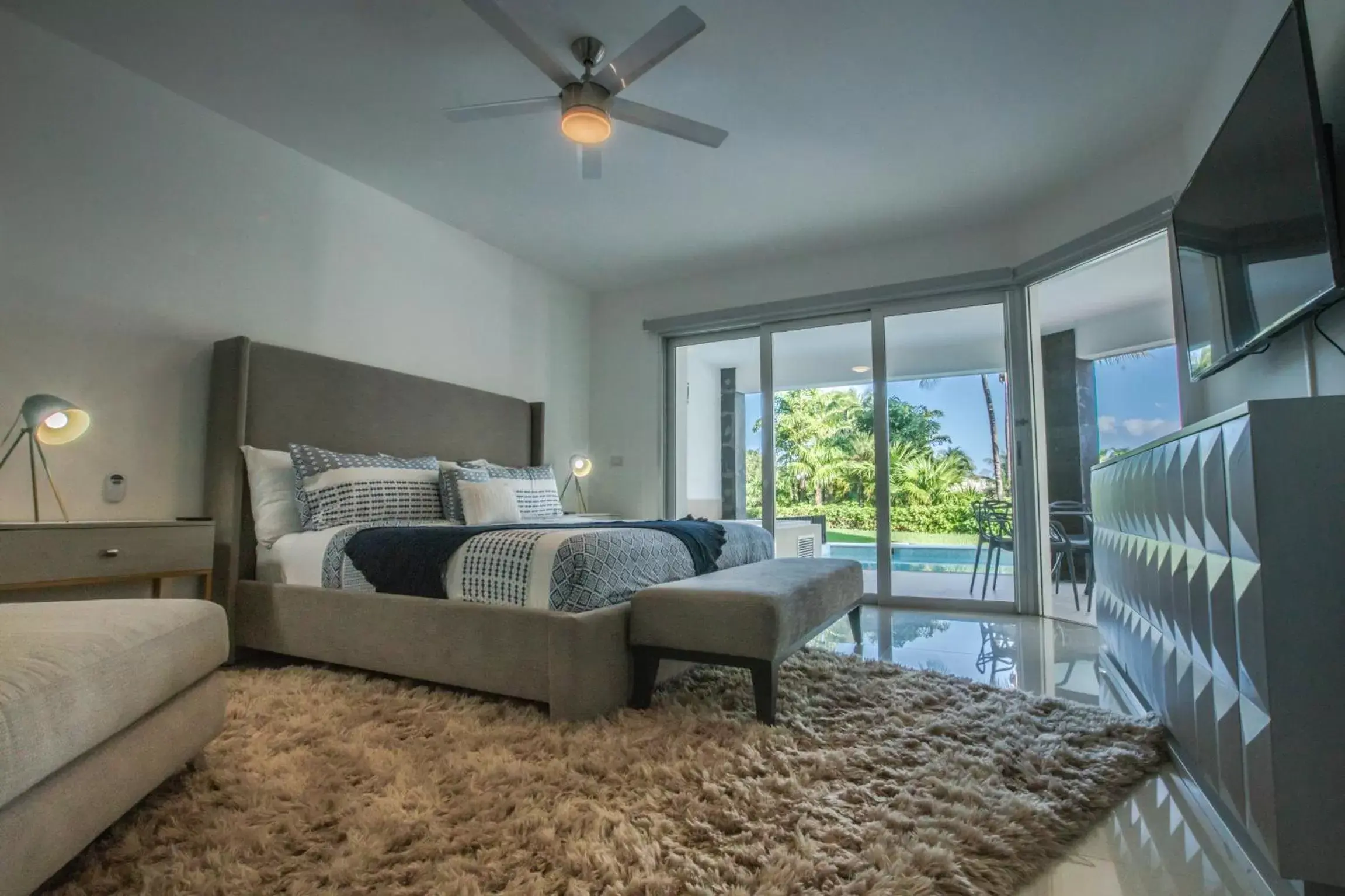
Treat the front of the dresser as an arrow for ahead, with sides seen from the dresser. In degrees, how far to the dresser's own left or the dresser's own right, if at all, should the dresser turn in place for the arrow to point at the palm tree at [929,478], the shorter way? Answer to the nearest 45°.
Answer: approximately 45° to the dresser's own right

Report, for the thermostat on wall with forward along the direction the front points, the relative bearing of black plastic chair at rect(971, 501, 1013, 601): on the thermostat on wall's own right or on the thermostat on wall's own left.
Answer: on the thermostat on wall's own left

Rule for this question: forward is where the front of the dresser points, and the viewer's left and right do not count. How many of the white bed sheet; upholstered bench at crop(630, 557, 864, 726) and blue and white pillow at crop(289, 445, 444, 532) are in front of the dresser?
3

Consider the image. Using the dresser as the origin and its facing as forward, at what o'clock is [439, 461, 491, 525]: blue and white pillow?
The blue and white pillow is roughly at 12 o'clock from the dresser.

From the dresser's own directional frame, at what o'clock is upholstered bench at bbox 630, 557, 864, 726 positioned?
The upholstered bench is roughly at 12 o'clock from the dresser.

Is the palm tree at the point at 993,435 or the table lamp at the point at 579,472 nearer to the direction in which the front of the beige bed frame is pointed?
the palm tree

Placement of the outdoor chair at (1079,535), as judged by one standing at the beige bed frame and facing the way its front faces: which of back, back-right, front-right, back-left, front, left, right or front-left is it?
front-left

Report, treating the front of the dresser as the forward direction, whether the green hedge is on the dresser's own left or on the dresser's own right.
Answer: on the dresser's own right

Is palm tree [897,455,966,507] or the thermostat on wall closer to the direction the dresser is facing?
the thermostat on wall

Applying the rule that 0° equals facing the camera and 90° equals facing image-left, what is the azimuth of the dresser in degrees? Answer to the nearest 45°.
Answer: approximately 90°

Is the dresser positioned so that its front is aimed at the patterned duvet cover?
yes

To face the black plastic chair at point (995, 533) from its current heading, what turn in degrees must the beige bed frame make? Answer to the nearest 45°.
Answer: approximately 45° to its left
